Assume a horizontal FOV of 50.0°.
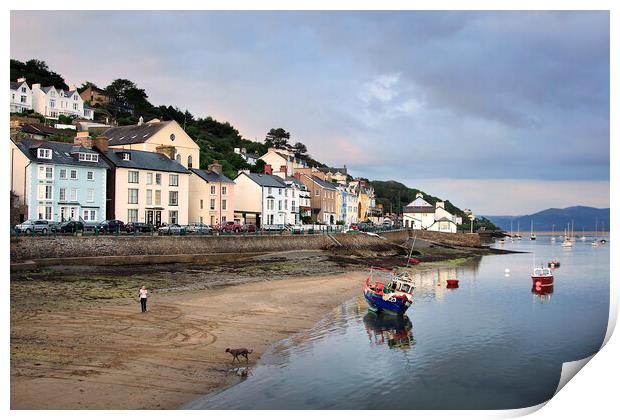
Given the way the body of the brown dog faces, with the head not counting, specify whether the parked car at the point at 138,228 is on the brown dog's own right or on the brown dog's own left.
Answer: on the brown dog's own right

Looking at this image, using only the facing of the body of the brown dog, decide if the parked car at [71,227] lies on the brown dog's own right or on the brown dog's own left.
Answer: on the brown dog's own right

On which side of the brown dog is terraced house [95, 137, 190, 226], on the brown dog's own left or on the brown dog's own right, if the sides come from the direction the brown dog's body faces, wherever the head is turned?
on the brown dog's own right

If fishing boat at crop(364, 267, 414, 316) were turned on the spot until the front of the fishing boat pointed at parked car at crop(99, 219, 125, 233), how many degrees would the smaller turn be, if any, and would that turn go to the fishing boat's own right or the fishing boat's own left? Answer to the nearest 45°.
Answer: approximately 180°

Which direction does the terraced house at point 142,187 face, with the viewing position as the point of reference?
facing the viewer and to the right of the viewer
